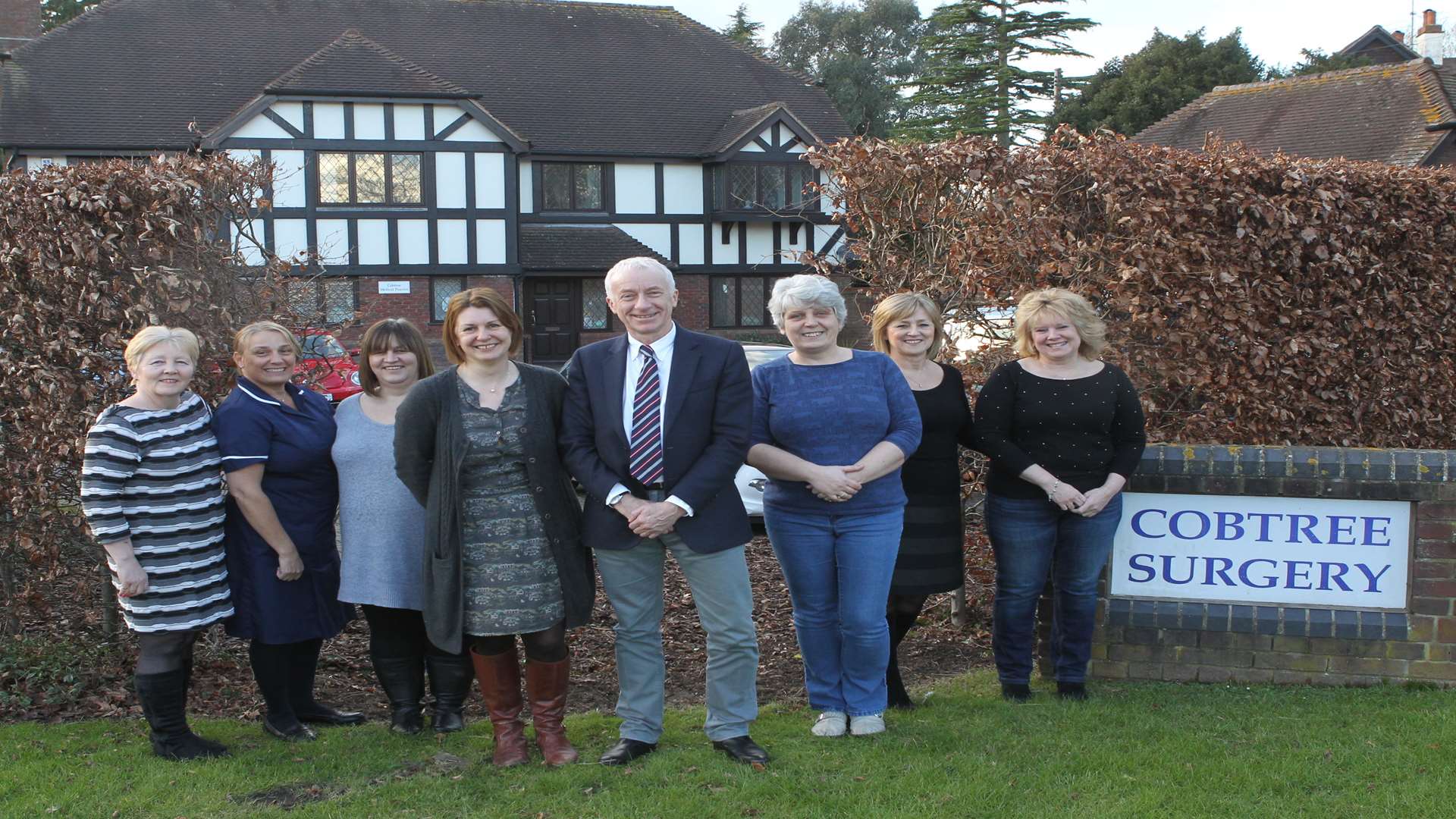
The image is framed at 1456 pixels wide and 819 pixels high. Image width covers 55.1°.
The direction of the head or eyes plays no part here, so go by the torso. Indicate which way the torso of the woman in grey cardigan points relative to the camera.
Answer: toward the camera

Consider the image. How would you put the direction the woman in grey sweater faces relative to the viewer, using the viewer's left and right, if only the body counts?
facing the viewer

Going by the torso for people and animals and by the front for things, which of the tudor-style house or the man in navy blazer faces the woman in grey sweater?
the tudor-style house

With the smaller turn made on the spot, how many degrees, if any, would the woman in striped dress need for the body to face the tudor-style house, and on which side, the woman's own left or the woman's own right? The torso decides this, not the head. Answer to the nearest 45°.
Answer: approximately 135° to the woman's own left

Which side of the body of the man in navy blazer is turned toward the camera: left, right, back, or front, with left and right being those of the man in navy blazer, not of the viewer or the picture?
front

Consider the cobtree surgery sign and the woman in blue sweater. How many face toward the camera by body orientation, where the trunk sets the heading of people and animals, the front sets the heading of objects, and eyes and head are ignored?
2

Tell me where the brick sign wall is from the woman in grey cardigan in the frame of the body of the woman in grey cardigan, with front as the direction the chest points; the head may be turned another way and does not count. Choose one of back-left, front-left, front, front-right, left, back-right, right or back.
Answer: left

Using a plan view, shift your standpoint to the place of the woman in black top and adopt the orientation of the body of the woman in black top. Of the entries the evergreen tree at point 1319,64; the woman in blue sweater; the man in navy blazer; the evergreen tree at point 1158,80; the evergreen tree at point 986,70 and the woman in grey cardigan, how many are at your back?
3

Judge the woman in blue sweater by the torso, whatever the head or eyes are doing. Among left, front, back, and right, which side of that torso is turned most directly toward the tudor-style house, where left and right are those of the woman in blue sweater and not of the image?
back

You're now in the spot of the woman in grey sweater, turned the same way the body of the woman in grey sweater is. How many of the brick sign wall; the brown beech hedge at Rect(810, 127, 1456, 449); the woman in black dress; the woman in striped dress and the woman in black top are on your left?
4

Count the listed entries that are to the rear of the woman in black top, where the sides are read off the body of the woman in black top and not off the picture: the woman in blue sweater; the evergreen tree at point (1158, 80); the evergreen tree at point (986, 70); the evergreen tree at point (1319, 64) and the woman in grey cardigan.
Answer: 3

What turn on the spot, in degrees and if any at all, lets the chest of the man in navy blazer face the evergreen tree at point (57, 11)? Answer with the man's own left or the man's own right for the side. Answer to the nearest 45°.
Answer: approximately 135° to the man's own right

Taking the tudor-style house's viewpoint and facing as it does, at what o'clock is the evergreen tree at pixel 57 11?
The evergreen tree is roughly at 5 o'clock from the tudor-style house.
